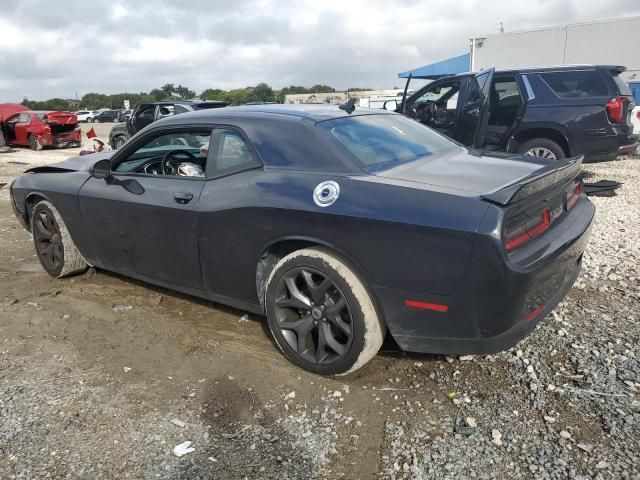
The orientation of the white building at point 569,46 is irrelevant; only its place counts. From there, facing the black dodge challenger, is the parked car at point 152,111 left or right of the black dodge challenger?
right

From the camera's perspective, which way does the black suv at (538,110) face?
to the viewer's left

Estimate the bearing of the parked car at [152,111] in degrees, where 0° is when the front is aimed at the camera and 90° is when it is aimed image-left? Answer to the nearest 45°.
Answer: approximately 90°

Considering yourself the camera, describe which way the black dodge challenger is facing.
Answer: facing away from the viewer and to the left of the viewer

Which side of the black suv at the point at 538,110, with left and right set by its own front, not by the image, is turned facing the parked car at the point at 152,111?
front

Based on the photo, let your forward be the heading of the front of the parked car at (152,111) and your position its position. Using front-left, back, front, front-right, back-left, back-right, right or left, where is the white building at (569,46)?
back

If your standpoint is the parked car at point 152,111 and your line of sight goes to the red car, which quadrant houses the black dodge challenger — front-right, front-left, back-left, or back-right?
back-left

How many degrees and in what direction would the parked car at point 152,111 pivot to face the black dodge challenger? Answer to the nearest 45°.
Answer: approximately 90° to its left

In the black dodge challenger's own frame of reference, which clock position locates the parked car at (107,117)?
The parked car is roughly at 1 o'clock from the black dodge challenger.

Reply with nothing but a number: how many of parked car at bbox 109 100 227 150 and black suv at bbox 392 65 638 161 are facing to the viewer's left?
2
